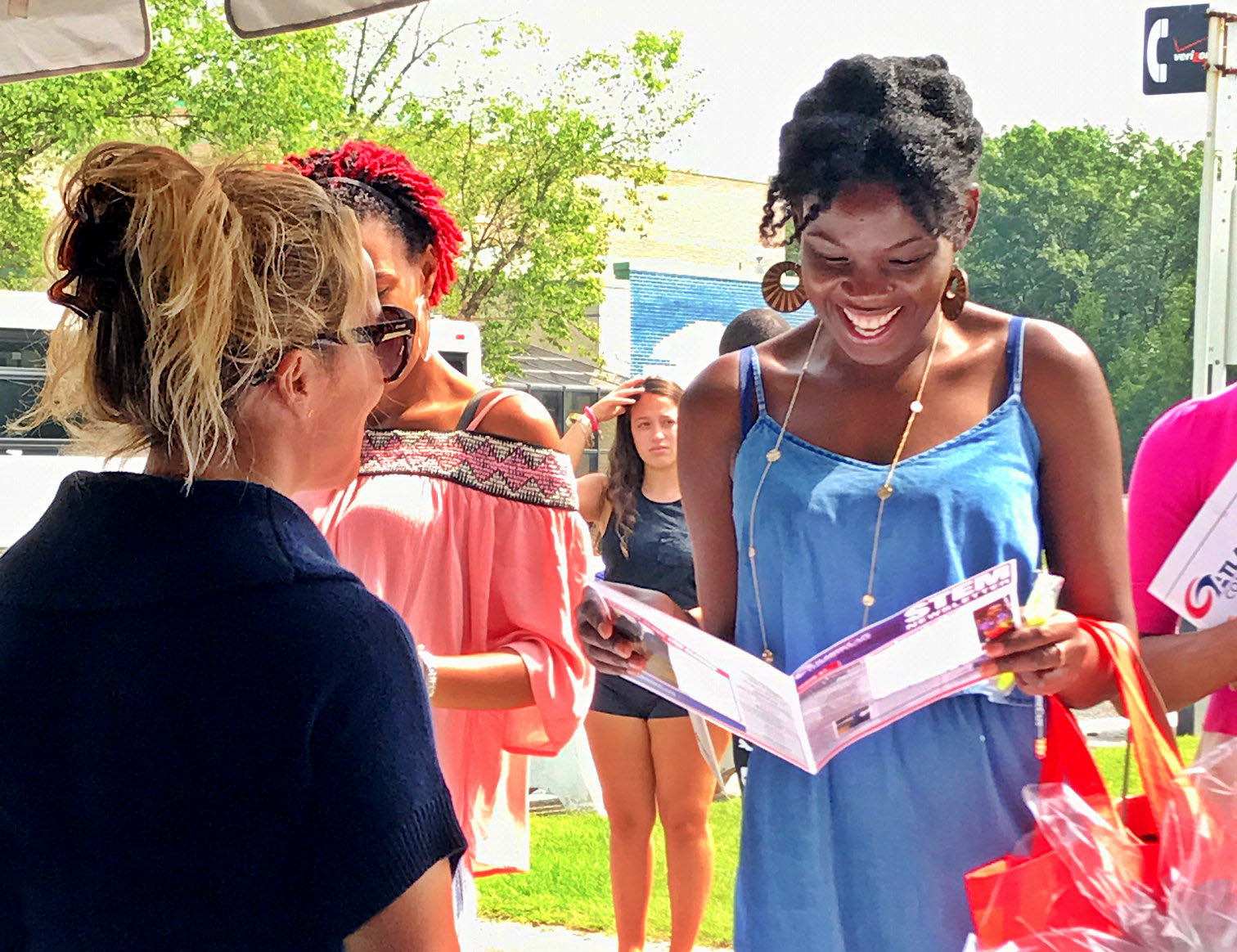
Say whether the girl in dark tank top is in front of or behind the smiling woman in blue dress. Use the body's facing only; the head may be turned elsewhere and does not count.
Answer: behind

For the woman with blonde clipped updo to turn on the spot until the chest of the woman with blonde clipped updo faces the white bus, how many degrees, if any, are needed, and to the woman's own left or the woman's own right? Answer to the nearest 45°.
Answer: approximately 45° to the woman's own left

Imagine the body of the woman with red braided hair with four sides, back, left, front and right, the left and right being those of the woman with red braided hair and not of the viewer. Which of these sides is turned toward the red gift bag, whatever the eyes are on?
left

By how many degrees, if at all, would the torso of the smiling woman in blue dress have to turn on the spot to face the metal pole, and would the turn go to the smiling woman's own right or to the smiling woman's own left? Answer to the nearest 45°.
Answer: approximately 180°

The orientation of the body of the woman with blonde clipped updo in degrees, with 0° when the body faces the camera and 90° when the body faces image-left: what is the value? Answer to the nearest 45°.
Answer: approximately 225°

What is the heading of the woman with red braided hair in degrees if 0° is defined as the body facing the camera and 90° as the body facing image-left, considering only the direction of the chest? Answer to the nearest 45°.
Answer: approximately 45°

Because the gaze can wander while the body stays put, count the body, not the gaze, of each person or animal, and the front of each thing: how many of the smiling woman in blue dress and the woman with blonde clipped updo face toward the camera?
1

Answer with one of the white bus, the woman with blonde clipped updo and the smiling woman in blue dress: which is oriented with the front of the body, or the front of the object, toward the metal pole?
the woman with blonde clipped updo

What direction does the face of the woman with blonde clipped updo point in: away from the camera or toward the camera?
away from the camera
